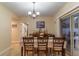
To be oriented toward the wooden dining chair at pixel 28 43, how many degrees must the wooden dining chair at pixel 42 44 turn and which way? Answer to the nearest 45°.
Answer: approximately 90° to its left

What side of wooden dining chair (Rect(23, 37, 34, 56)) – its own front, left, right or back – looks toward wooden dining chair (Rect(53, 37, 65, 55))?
right

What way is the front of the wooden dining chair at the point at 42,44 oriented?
away from the camera

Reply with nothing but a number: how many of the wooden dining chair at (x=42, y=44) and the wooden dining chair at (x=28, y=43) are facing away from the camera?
2

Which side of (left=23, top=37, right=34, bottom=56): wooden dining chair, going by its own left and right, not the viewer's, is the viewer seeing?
back

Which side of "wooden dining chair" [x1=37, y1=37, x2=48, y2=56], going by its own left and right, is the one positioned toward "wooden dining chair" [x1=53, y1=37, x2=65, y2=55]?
right

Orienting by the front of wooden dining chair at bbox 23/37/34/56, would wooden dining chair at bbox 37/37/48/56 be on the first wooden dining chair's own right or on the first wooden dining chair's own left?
on the first wooden dining chair's own right

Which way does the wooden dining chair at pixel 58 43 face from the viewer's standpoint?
away from the camera

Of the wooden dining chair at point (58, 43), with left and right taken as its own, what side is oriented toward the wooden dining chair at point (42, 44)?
left
